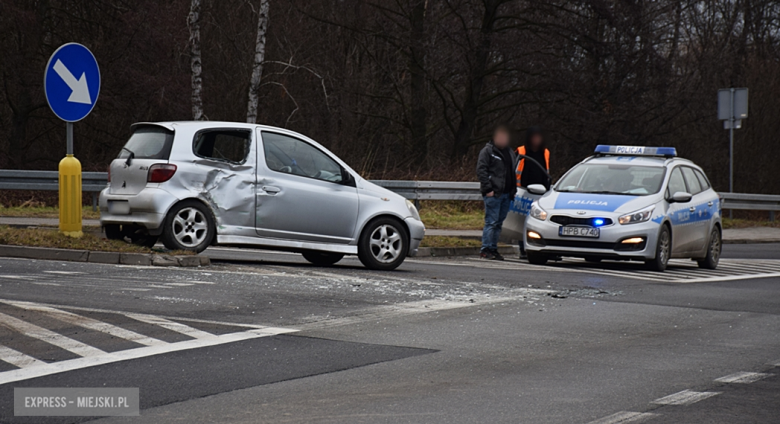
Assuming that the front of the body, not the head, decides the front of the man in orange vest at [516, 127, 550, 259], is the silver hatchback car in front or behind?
in front

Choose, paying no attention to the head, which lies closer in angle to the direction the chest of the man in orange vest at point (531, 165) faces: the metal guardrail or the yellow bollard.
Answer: the yellow bollard

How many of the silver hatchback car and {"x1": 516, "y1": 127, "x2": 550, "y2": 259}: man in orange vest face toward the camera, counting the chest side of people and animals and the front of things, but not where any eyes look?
1

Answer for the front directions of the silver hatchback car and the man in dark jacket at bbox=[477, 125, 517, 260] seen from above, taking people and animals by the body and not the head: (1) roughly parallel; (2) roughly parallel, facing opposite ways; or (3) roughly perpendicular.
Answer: roughly perpendicular

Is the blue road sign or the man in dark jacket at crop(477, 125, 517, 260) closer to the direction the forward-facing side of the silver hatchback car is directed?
the man in dark jacket

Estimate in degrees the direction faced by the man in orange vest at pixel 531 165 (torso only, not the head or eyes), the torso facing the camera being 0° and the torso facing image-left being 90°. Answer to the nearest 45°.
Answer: approximately 0°

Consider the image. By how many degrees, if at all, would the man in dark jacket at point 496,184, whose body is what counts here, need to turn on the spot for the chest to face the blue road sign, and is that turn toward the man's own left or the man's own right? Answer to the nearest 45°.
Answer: approximately 90° to the man's own right

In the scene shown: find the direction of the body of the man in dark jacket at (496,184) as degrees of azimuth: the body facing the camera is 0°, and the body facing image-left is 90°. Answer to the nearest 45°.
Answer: approximately 315°

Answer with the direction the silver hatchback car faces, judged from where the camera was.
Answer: facing away from the viewer and to the right of the viewer

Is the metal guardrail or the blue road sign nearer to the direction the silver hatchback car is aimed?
the metal guardrail

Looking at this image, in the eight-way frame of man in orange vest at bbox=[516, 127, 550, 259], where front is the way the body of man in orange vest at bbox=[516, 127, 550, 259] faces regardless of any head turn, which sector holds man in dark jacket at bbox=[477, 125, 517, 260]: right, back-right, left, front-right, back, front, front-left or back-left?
front-right

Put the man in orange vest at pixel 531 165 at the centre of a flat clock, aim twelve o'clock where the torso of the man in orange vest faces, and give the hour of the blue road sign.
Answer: The blue road sign is roughly at 2 o'clock from the man in orange vest.
